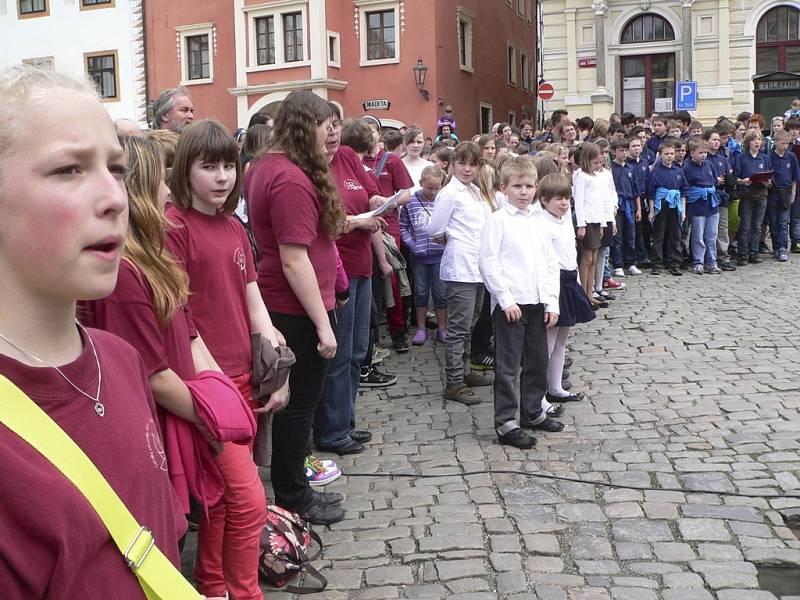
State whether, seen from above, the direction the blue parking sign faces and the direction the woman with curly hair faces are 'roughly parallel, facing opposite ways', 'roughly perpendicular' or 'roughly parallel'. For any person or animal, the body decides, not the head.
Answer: roughly perpendicular

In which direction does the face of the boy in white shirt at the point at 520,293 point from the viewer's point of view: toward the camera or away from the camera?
toward the camera

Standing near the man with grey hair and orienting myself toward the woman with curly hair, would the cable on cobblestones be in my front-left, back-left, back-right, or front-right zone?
front-left

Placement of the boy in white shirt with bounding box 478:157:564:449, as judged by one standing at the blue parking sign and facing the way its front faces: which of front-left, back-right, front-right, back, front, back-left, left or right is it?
front

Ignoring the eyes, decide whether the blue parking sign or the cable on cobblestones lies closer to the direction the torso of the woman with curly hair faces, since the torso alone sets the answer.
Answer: the cable on cobblestones

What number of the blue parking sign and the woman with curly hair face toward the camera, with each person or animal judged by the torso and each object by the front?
1

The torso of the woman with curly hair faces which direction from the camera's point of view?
to the viewer's right

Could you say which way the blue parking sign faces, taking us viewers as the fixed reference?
facing the viewer

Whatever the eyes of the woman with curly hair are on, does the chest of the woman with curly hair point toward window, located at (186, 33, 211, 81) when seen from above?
no

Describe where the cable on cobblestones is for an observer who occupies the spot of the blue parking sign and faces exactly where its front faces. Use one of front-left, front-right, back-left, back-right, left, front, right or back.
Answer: front

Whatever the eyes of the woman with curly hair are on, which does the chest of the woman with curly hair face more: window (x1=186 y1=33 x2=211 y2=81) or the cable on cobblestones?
the cable on cobblestones

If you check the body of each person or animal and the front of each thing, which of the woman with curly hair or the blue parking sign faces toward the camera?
the blue parking sign
